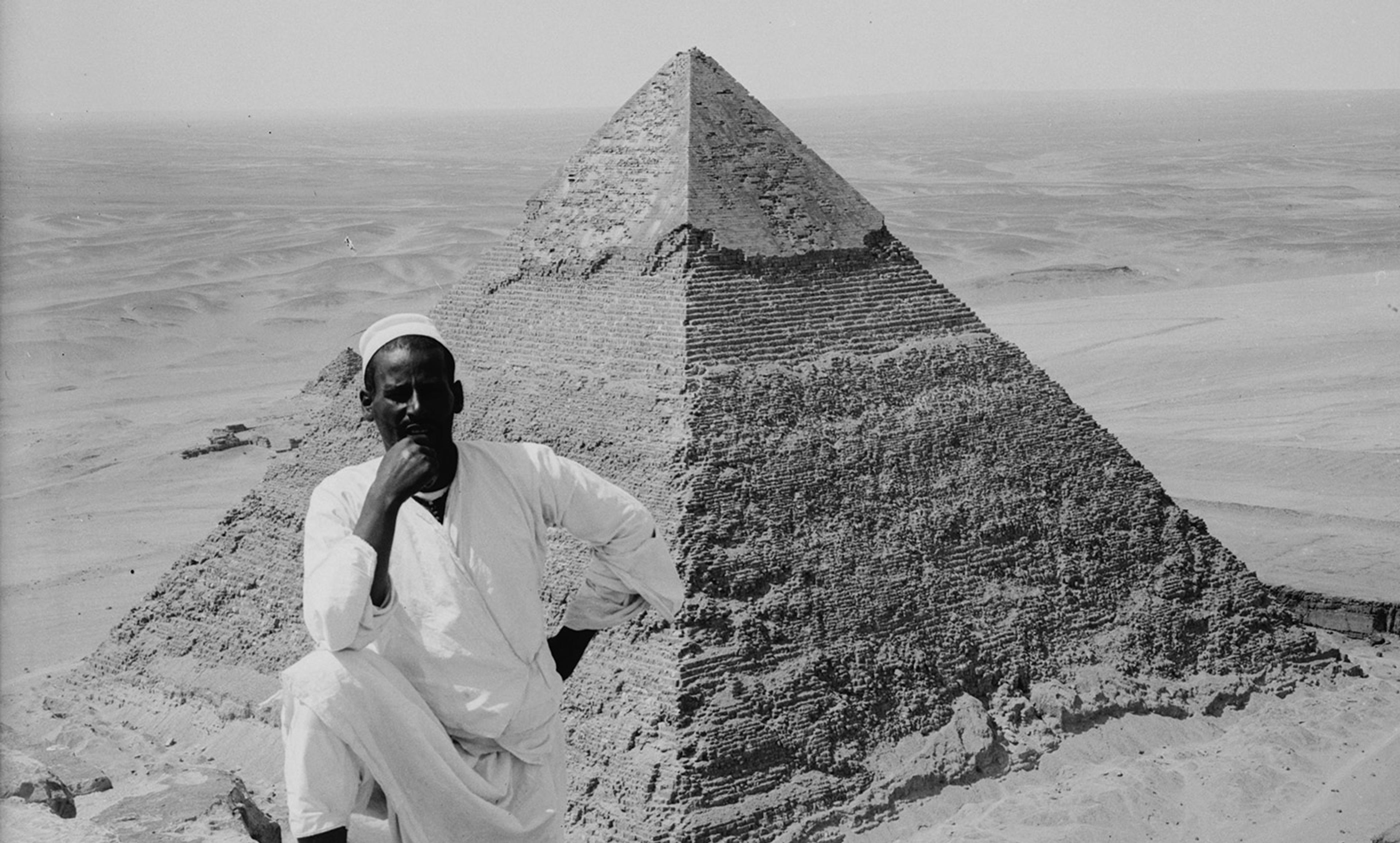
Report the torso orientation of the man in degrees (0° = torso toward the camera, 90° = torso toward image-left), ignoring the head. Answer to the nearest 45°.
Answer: approximately 0°

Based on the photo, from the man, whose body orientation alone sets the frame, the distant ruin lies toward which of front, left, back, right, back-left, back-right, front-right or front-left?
back

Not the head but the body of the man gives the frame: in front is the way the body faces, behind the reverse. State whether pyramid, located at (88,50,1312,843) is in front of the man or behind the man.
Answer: behind

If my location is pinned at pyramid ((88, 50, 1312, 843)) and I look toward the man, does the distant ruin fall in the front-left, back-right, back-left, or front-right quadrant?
back-right
